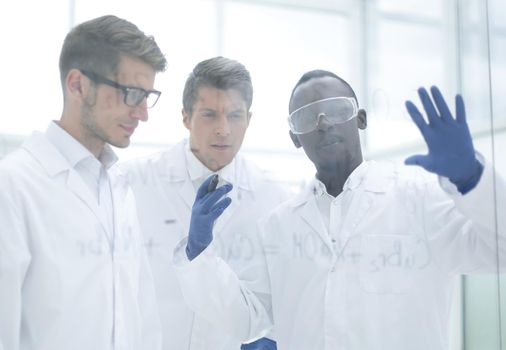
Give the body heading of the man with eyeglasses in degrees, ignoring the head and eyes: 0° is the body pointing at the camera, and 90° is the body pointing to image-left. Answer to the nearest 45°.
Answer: approximately 315°
